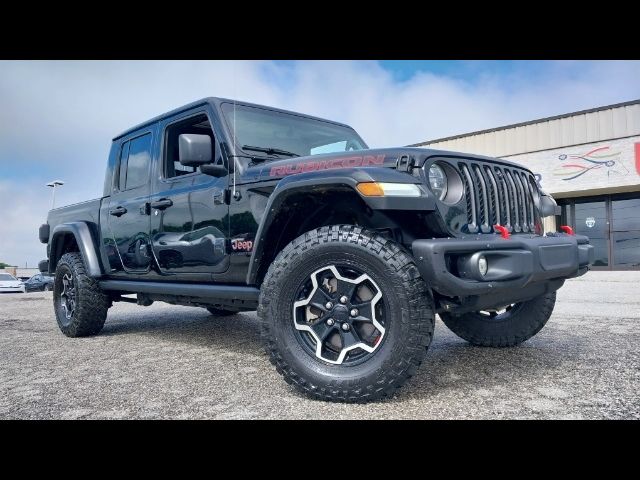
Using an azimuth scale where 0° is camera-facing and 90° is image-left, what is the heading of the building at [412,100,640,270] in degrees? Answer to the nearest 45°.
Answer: approximately 45°

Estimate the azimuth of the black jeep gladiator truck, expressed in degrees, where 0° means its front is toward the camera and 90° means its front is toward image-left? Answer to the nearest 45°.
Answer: approximately 315°

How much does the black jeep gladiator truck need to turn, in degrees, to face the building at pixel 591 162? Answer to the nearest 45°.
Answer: approximately 90° to its left

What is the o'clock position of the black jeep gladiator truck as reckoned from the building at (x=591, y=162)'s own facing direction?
The black jeep gladiator truck is roughly at 11 o'clock from the building.

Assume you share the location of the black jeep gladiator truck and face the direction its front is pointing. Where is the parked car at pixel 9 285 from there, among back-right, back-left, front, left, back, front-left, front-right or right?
back

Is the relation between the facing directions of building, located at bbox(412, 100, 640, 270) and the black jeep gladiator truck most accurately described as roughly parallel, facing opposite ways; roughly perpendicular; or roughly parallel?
roughly perpendicular
